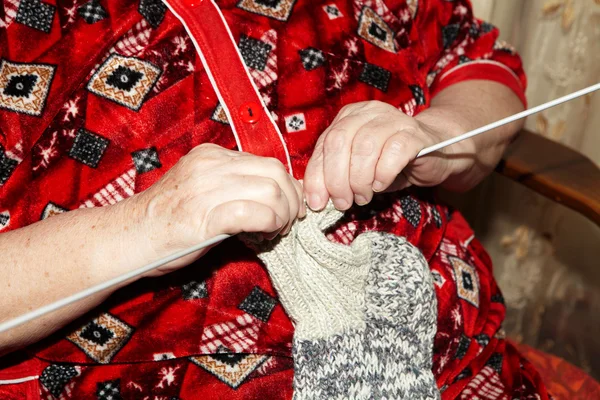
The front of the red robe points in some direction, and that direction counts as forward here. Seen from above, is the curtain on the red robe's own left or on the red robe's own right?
on the red robe's own left

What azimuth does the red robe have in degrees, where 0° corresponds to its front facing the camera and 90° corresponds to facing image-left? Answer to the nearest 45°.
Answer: approximately 0°
